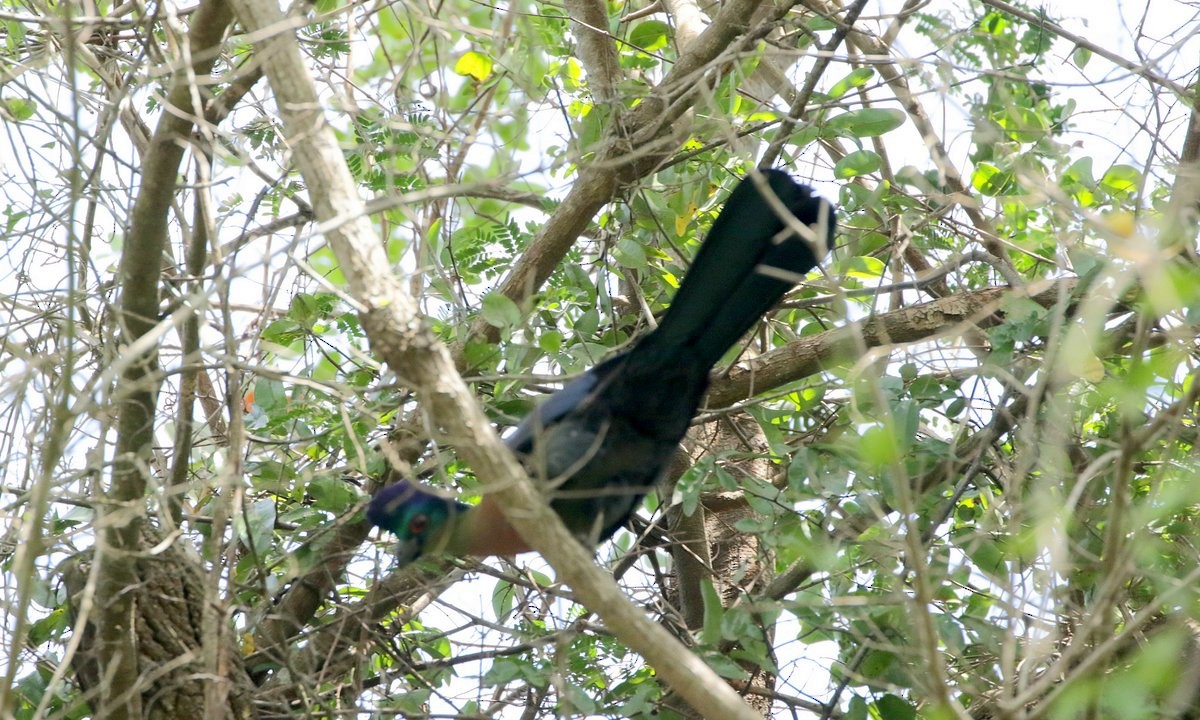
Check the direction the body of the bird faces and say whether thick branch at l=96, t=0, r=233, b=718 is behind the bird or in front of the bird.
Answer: in front

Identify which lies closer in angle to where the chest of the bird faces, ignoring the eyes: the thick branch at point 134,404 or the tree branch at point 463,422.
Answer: the thick branch

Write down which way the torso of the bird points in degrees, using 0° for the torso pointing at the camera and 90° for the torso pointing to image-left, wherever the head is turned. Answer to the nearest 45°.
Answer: approximately 90°
